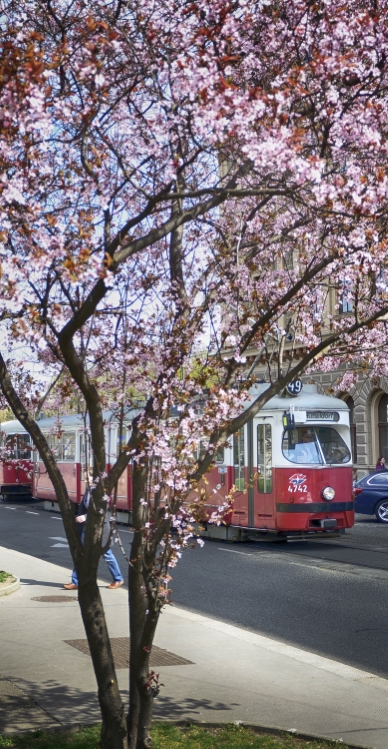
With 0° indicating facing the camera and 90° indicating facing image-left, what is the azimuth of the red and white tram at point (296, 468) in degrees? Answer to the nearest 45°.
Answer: approximately 315°

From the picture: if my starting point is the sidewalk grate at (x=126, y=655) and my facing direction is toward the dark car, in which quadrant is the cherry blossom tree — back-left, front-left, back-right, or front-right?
back-right

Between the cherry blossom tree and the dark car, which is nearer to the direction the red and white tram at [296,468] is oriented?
the cherry blossom tree

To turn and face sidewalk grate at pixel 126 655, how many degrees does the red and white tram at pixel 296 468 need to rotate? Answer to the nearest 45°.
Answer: approximately 45° to its right

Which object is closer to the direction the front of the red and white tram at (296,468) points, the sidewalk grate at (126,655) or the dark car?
the sidewalk grate

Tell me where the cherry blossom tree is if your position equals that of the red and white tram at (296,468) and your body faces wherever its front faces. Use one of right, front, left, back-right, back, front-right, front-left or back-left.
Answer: front-right
